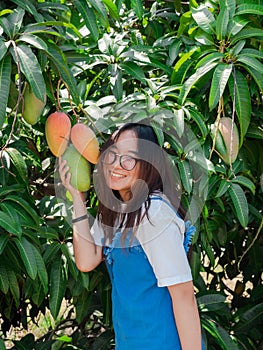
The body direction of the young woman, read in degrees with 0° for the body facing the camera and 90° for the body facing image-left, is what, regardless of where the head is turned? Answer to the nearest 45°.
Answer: approximately 45°
